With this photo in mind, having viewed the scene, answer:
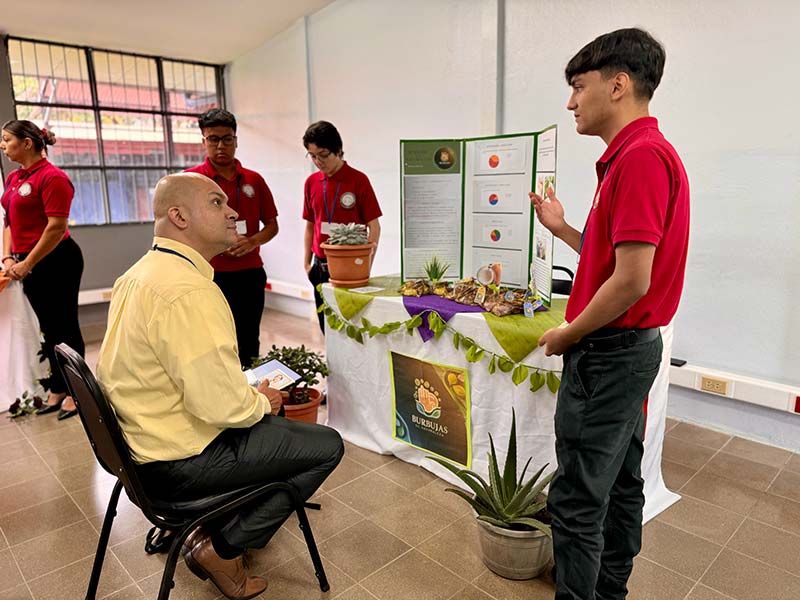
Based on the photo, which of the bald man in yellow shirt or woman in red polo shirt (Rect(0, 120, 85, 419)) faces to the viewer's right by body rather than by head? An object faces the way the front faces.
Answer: the bald man in yellow shirt

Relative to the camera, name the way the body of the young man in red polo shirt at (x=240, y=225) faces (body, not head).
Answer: toward the camera

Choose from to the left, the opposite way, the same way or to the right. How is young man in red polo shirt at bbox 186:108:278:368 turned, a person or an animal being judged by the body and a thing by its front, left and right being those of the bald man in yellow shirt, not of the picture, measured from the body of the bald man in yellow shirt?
to the right

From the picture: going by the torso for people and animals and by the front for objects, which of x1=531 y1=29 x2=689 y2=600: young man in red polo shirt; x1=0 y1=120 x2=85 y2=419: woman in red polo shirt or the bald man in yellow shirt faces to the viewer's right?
the bald man in yellow shirt

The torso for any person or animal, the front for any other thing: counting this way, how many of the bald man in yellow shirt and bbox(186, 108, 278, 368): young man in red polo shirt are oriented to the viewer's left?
0

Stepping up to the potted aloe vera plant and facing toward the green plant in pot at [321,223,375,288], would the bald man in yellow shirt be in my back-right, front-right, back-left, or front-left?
front-left

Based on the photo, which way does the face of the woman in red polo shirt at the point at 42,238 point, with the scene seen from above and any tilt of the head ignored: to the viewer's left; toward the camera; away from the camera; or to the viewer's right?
to the viewer's left

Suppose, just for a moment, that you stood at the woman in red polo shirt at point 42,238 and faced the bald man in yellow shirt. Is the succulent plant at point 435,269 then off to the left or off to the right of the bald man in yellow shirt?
left

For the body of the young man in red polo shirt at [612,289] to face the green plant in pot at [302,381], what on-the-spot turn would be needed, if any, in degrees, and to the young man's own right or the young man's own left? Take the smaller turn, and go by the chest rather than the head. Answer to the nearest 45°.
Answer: approximately 45° to the young man's own right

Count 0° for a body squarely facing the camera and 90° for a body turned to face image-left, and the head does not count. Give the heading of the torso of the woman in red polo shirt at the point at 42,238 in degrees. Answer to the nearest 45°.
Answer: approximately 45°

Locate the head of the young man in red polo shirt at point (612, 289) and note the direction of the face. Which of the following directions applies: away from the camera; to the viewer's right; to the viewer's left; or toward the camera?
to the viewer's left

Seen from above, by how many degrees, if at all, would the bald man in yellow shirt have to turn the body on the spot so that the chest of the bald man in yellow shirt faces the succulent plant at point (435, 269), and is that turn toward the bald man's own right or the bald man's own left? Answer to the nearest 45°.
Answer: approximately 45° to the bald man's own left

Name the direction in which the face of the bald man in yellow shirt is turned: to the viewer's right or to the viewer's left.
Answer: to the viewer's right

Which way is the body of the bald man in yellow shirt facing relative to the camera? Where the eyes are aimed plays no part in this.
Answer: to the viewer's right

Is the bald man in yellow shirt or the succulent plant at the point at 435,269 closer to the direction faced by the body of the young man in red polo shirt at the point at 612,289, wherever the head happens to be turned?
the bald man in yellow shirt

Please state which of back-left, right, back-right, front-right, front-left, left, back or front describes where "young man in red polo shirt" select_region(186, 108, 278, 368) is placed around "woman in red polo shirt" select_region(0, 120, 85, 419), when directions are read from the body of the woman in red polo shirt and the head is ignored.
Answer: left

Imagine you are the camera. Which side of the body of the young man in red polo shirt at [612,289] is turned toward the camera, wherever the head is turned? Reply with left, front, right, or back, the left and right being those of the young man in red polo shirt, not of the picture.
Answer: left

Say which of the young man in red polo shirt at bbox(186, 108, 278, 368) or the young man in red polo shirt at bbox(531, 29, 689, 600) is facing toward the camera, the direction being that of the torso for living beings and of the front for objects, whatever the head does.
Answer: the young man in red polo shirt at bbox(186, 108, 278, 368)
